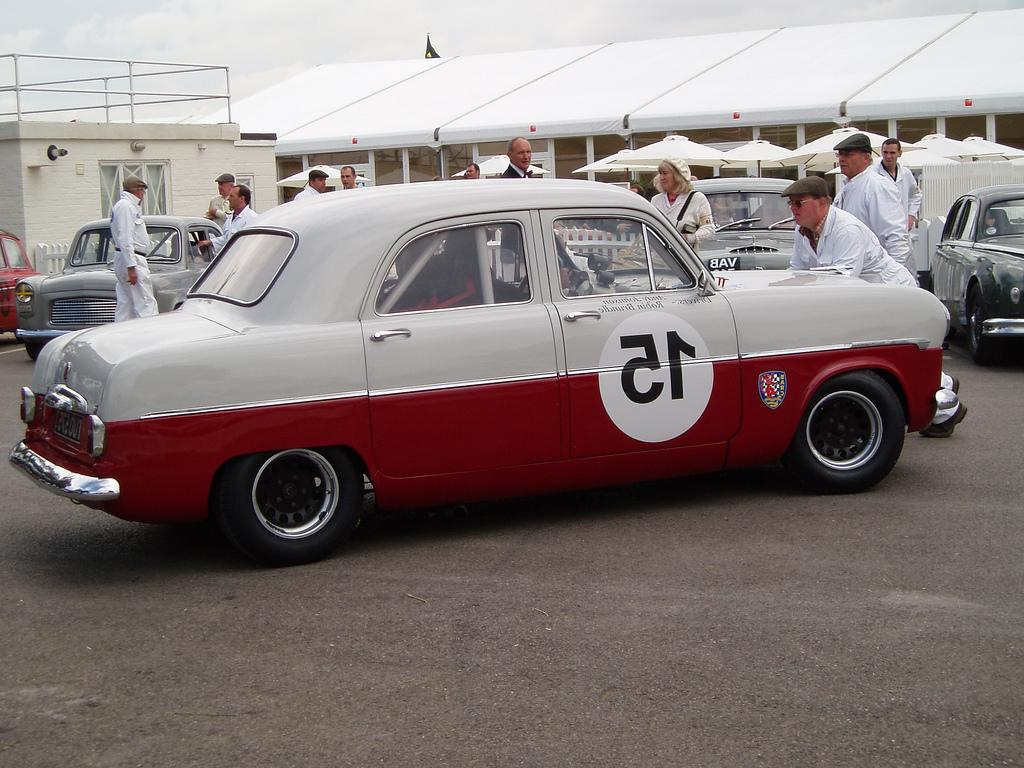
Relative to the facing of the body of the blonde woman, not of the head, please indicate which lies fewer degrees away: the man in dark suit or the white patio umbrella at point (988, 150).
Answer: the man in dark suit

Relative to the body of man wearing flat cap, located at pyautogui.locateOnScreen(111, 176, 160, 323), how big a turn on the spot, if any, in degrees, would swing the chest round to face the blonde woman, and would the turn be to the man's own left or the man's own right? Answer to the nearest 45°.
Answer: approximately 45° to the man's own right

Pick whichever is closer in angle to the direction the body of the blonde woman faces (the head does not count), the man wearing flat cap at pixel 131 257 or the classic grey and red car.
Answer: the classic grey and red car

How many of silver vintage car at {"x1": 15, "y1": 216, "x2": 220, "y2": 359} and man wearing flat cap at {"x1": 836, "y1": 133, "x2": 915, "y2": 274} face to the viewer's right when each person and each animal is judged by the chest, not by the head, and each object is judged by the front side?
0

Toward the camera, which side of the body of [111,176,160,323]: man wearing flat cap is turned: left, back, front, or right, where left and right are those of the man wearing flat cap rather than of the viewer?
right

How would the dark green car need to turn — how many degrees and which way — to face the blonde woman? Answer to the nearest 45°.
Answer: approximately 90° to its right

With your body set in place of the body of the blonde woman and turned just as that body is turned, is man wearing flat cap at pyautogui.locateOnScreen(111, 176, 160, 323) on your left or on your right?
on your right

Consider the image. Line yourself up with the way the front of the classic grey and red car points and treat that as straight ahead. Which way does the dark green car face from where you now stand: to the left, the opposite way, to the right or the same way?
to the right

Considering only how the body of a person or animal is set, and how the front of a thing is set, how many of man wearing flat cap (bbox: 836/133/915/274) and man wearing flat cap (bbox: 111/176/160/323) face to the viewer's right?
1

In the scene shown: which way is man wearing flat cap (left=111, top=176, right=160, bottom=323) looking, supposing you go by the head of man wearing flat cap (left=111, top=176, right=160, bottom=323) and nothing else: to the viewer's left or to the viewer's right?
to the viewer's right

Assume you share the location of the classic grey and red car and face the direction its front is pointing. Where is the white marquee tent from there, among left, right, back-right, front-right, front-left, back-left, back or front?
front-left

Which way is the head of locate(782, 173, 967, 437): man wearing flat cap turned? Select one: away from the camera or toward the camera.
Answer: toward the camera

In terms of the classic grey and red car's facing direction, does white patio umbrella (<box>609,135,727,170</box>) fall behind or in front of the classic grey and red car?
in front
